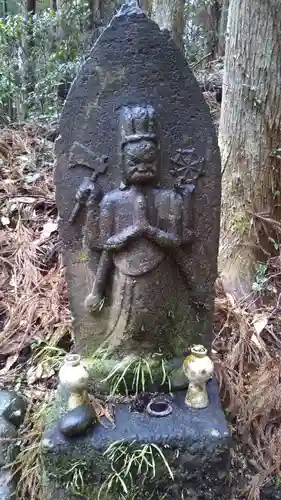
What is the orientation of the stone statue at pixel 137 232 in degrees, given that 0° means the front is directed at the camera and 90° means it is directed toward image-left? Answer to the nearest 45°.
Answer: approximately 0°

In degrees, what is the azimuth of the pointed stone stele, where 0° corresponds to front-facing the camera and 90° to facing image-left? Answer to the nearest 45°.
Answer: approximately 0°

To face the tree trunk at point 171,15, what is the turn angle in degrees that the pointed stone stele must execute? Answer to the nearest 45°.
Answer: approximately 180°

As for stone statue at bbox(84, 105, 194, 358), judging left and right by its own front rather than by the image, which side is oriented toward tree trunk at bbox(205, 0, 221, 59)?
back

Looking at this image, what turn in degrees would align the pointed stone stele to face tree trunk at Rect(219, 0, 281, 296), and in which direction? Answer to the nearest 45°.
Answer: approximately 135° to its left
